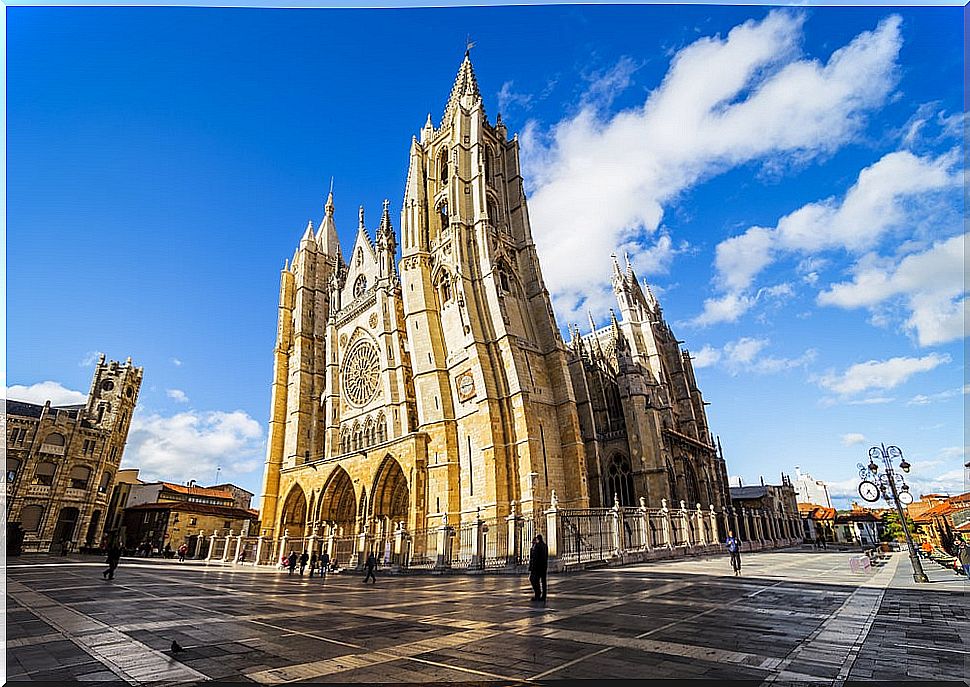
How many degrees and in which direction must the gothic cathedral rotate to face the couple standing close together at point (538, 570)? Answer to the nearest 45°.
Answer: approximately 45° to its left

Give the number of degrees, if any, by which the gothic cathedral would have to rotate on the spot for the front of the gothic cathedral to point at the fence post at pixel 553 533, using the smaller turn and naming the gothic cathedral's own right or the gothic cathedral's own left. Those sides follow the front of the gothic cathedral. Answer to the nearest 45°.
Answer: approximately 45° to the gothic cathedral's own left

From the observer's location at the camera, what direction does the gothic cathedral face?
facing the viewer and to the left of the viewer

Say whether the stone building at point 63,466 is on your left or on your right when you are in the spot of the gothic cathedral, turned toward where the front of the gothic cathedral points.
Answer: on your right

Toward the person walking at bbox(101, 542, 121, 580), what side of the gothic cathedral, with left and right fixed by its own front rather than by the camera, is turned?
front
